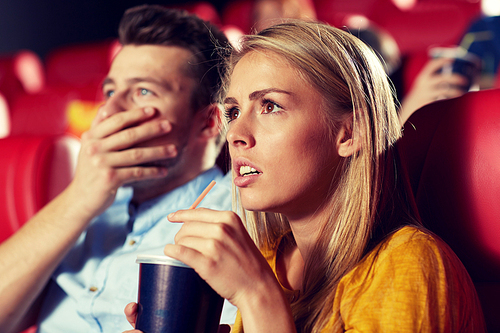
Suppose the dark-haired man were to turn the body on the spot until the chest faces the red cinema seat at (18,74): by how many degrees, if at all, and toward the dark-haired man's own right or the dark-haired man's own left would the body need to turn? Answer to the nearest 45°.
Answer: approximately 135° to the dark-haired man's own right

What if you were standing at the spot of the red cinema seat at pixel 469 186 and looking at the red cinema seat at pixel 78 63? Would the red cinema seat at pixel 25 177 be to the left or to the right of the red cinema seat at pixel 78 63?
left

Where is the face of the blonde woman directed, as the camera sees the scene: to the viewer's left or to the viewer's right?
to the viewer's left

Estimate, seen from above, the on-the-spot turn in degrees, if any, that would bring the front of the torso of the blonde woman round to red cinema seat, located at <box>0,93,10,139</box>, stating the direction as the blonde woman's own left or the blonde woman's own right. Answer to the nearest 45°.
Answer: approximately 90° to the blonde woman's own right

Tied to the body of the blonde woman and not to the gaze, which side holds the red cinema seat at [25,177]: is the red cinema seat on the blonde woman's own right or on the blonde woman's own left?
on the blonde woman's own right

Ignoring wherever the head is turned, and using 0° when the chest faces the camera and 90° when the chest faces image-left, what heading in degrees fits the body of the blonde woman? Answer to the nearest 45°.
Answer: approximately 45°

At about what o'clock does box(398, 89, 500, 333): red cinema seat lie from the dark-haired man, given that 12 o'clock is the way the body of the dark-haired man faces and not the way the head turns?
The red cinema seat is roughly at 9 o'clock from the dark-haired man.

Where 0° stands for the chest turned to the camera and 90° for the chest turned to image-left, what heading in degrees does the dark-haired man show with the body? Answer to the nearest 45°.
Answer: approximately 45°
